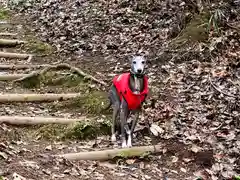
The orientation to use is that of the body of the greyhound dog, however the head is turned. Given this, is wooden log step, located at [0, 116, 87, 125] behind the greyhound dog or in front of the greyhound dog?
behind

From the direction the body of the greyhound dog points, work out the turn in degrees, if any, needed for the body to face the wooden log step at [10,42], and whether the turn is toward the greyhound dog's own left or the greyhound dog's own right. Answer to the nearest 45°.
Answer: approximately 180°

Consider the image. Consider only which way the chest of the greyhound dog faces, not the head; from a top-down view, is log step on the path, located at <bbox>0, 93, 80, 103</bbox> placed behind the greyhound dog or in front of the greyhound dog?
behind

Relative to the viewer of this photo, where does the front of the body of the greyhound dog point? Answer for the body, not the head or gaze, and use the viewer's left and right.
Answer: facing the viewer and to the right of the viewer

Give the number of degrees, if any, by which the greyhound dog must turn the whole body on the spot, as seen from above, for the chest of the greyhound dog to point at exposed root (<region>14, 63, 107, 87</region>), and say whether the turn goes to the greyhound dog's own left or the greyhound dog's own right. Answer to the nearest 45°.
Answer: approximately 180°
